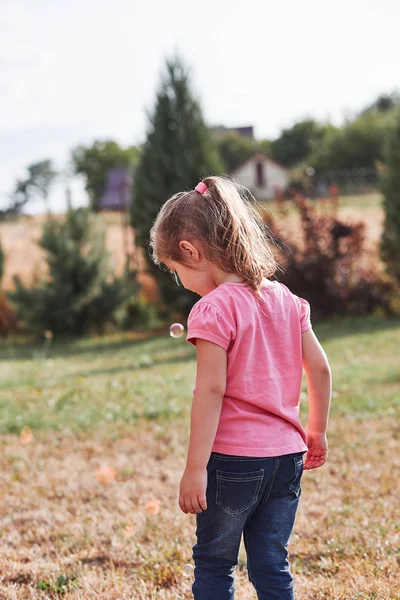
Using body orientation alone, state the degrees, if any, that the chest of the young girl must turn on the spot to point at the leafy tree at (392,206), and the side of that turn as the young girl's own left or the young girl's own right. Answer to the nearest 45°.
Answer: approximately 45° to the young girl's own right

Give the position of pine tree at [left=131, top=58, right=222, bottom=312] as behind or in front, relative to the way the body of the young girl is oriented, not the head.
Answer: in front

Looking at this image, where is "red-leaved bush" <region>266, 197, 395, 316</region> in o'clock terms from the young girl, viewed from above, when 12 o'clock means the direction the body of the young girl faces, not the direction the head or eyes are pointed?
The red-leaved bush is roughly at 2 o'clock from the young girl.

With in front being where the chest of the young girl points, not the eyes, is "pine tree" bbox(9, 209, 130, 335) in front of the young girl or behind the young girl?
in front

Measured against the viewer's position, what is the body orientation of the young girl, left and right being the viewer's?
facing away from the viewer and to the left of the viewer

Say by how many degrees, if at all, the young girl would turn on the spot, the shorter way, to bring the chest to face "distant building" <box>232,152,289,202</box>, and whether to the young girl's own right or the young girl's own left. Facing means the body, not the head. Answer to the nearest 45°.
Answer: approximately 45° to the young girl's own right
